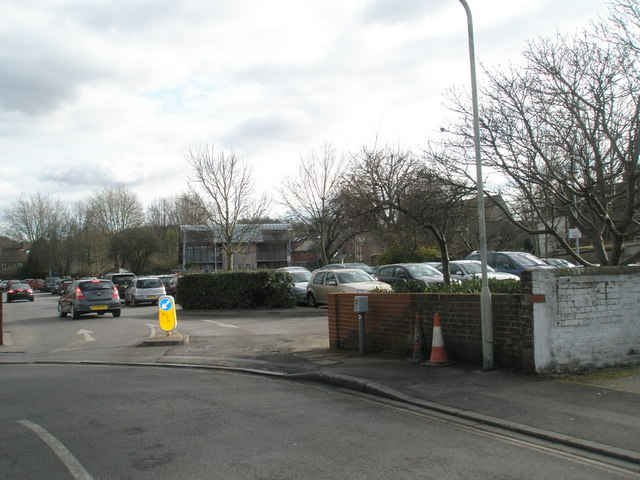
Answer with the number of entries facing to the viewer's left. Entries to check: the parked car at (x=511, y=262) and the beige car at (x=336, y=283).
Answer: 0

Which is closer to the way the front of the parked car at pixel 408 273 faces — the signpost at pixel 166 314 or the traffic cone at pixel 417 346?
the traffic cone

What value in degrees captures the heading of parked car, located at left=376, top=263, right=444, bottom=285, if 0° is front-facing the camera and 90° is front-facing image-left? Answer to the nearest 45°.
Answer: approximately 315°

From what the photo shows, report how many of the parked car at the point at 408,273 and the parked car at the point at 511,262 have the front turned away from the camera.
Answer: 0
